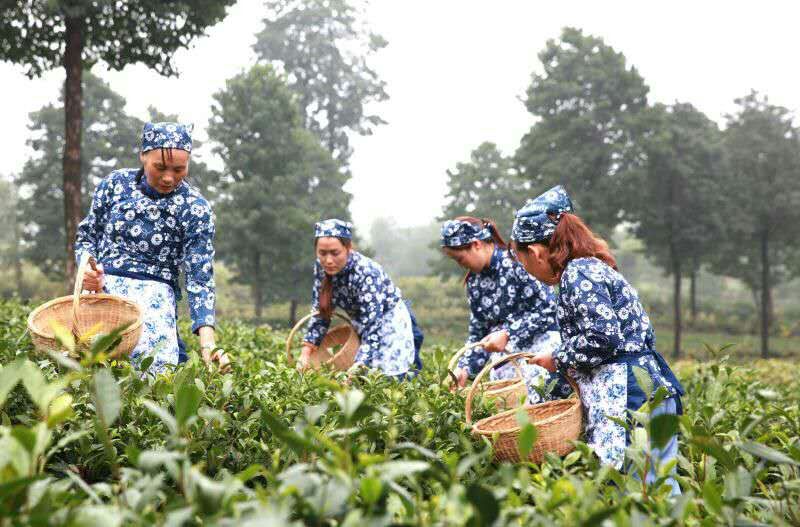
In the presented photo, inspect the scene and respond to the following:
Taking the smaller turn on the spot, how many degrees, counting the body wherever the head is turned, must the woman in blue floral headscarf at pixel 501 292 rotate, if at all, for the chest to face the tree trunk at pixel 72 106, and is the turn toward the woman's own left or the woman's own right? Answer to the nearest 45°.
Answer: approximately 90° to the woman's own right

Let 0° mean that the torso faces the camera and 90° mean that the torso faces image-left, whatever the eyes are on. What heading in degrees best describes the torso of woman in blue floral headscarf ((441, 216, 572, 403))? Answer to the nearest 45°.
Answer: approximately 45°

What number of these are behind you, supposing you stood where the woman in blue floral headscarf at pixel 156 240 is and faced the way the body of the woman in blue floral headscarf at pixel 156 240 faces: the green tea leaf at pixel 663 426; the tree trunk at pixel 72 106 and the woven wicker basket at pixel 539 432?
1

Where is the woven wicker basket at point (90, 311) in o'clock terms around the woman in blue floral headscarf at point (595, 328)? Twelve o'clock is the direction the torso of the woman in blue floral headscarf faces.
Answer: The woven wicker basket is roughly at 12 o'clock from the woman in blue floral headscarf.

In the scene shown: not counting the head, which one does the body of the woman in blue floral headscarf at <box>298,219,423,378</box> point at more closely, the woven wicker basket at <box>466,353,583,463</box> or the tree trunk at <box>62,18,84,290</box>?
the woven wicker basket

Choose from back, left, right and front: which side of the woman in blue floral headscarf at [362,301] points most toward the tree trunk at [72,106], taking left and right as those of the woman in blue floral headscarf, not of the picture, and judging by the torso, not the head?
right

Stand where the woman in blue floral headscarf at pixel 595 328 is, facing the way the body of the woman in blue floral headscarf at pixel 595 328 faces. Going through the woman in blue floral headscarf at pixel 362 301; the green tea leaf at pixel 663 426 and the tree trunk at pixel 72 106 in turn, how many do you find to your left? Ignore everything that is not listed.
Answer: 1

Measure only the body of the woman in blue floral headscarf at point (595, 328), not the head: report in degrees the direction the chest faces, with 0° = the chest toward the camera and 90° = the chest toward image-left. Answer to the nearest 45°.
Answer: approximately 90°

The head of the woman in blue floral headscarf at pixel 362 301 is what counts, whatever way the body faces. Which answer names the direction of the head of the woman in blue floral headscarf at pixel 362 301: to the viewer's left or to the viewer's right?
to the viewer's left

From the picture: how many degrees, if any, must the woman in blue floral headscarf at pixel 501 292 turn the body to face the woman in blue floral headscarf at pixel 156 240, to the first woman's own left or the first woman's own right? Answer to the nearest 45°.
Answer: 0° — they already face them

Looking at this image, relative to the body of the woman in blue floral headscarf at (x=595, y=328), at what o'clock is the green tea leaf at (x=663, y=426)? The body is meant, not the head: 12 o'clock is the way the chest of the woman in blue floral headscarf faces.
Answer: The green tea leaf is roughly at 9 o'clock from the woman in blue floral headscarf.

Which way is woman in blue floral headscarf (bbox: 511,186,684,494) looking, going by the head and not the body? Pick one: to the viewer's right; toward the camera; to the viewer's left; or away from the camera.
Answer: to the viewer's left
